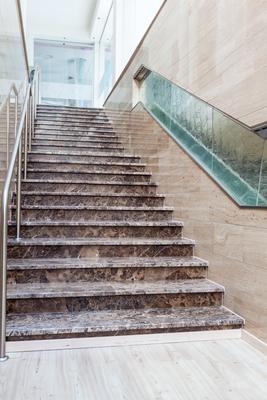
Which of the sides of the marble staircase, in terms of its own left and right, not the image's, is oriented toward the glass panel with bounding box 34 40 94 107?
back

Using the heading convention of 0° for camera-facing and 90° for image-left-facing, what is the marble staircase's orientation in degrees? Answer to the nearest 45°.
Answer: approximately 0°
